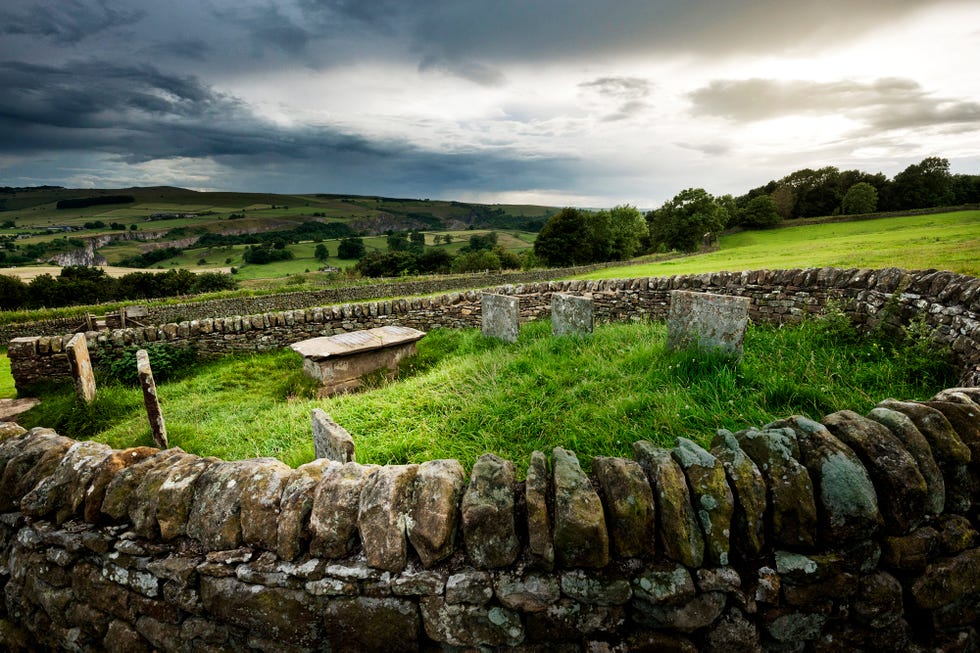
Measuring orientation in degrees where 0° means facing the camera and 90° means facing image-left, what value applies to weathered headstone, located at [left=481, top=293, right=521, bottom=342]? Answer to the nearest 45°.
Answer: approximately 0°

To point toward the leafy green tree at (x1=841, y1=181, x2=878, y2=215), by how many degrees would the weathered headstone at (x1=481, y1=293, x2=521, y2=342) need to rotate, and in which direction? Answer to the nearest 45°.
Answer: approximately 135° to its left

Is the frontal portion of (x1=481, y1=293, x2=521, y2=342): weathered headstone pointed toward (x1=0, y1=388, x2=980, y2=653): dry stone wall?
yes

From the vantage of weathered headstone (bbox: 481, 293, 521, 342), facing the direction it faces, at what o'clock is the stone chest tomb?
The stone chest tomb is roughly at 2 o'clock from the weathered headstone.

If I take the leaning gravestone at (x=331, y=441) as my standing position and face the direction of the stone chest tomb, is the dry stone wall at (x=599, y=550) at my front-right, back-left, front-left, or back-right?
back-right

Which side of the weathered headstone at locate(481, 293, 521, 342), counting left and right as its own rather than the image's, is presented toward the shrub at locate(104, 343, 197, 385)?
right

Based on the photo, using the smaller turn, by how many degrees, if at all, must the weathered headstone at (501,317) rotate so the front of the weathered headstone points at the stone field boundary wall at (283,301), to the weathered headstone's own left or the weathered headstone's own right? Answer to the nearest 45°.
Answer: approximately 135° to the weathered headstone's own right
